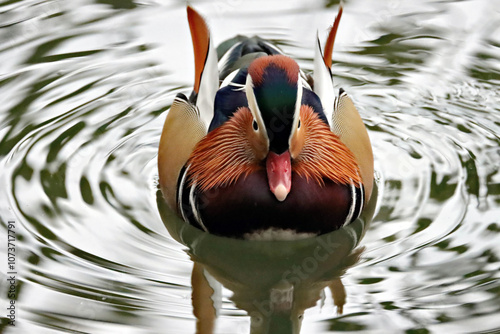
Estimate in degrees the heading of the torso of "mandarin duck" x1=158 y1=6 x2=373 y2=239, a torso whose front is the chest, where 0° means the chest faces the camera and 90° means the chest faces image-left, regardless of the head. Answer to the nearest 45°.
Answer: approximately 0°
